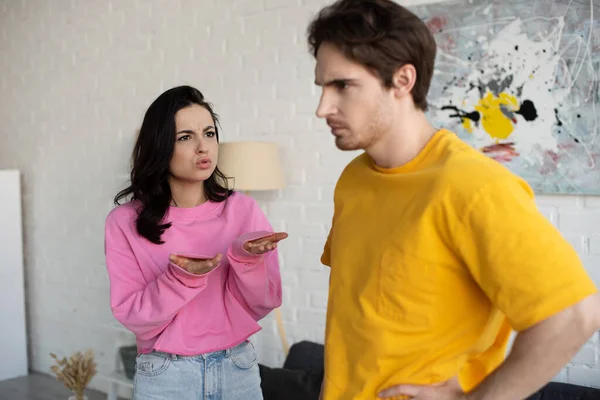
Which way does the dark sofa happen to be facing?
toward the camera

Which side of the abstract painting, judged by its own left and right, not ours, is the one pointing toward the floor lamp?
right

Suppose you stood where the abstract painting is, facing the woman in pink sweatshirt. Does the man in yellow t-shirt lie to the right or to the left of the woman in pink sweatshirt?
left

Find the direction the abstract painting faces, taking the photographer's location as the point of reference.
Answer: facing the viewer

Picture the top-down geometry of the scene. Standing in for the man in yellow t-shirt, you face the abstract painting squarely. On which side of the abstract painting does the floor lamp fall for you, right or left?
left

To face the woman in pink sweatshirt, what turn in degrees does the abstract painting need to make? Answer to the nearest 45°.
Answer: approximately 45° to its right

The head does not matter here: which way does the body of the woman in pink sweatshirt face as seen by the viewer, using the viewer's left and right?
facing the viewer and to the right of the viewer

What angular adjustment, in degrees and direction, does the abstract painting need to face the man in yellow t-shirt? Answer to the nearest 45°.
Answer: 0° — it already faces them

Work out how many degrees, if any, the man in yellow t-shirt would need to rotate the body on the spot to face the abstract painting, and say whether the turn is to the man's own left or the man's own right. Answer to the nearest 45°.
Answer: approximately 135° to the man's own right

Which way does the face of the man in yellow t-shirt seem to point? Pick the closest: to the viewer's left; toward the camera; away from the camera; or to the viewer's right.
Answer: to the viewer's left

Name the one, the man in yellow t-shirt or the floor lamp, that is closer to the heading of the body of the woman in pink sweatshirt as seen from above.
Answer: the man in yellow t-shirt

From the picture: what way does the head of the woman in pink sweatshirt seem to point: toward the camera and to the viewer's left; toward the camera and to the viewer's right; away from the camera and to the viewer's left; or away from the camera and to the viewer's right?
toward the camera and to the viewer's right
